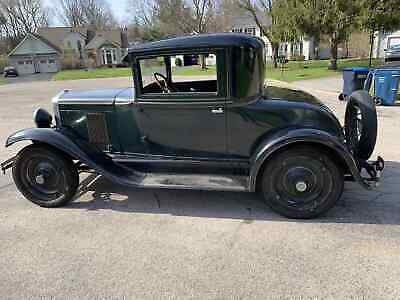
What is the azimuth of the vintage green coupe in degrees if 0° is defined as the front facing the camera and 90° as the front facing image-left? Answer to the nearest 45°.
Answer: approximately 90°

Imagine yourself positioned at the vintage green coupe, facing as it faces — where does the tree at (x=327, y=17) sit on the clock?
The tree is roughly at 4 o'clock from the vintage green coupe.

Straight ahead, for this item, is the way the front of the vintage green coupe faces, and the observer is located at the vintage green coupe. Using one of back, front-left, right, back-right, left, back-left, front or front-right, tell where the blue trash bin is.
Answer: back-right

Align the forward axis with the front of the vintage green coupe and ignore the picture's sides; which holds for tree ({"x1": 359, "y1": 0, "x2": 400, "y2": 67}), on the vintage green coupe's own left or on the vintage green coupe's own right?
on the vintage green coupe's own right

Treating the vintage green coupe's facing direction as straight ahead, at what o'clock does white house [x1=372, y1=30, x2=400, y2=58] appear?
The white house is roughly at 4 o'clock from the vintage green coupe.
